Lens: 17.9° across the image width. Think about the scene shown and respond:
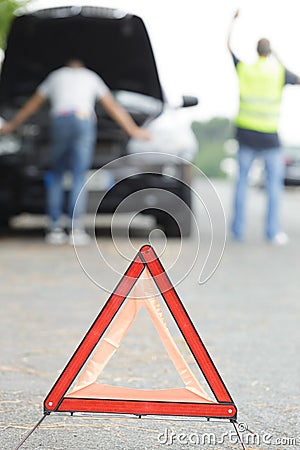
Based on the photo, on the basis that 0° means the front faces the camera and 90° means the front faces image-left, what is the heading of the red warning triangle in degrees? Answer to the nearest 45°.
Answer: approximately 0°
